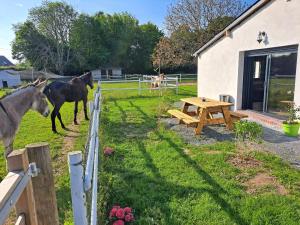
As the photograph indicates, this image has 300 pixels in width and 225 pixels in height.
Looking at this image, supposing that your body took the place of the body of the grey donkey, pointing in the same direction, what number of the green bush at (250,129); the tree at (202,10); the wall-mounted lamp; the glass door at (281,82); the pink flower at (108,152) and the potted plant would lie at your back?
0

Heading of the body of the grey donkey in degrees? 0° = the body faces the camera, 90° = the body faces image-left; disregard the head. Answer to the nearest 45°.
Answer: approximately 270°

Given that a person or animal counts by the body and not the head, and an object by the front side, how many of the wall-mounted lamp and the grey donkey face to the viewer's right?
1

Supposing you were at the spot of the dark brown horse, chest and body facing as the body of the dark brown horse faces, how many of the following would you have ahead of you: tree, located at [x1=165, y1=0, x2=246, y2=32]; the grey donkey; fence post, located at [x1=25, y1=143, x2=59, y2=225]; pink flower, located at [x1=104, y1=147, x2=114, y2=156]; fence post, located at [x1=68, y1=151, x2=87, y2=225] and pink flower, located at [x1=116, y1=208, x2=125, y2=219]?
1

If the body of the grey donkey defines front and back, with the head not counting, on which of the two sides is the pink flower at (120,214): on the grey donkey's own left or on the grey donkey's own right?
on the grey donkey's own right

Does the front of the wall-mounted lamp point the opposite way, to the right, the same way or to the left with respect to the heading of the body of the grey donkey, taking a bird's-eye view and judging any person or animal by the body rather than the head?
the opposite way

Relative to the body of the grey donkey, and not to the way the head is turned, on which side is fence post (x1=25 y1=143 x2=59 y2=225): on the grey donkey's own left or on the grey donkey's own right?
on the grey donkey's own right

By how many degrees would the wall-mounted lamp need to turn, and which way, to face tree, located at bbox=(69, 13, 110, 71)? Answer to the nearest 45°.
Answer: approximately 90° to its right

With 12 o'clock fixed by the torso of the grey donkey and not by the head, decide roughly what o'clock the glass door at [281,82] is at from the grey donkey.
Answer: The glass door is roughly at 12 o'clock from the grey donkey.

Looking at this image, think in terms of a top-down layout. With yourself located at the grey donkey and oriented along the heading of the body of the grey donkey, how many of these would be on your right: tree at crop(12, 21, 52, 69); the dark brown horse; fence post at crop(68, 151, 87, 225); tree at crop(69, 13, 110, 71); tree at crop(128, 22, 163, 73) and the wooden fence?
2

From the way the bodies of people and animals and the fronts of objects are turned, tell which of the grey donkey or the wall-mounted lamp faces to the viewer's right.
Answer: the grey donkey

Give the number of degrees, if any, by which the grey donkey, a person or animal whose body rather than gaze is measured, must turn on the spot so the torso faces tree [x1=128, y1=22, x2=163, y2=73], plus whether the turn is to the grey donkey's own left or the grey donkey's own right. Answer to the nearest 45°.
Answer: approximately 45° to the grey donkey's own left

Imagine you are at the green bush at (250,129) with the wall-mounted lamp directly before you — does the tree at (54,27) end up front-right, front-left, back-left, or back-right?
front-left

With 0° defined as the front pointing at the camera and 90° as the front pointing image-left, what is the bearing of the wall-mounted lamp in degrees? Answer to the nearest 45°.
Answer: approximately 45°

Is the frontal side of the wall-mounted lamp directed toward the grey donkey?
yes

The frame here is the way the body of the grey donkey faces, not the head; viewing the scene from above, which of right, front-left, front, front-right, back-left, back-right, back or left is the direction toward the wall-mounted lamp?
front

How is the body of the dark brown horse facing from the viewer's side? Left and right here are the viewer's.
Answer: facing away from the viewer and to the right of the viewer
